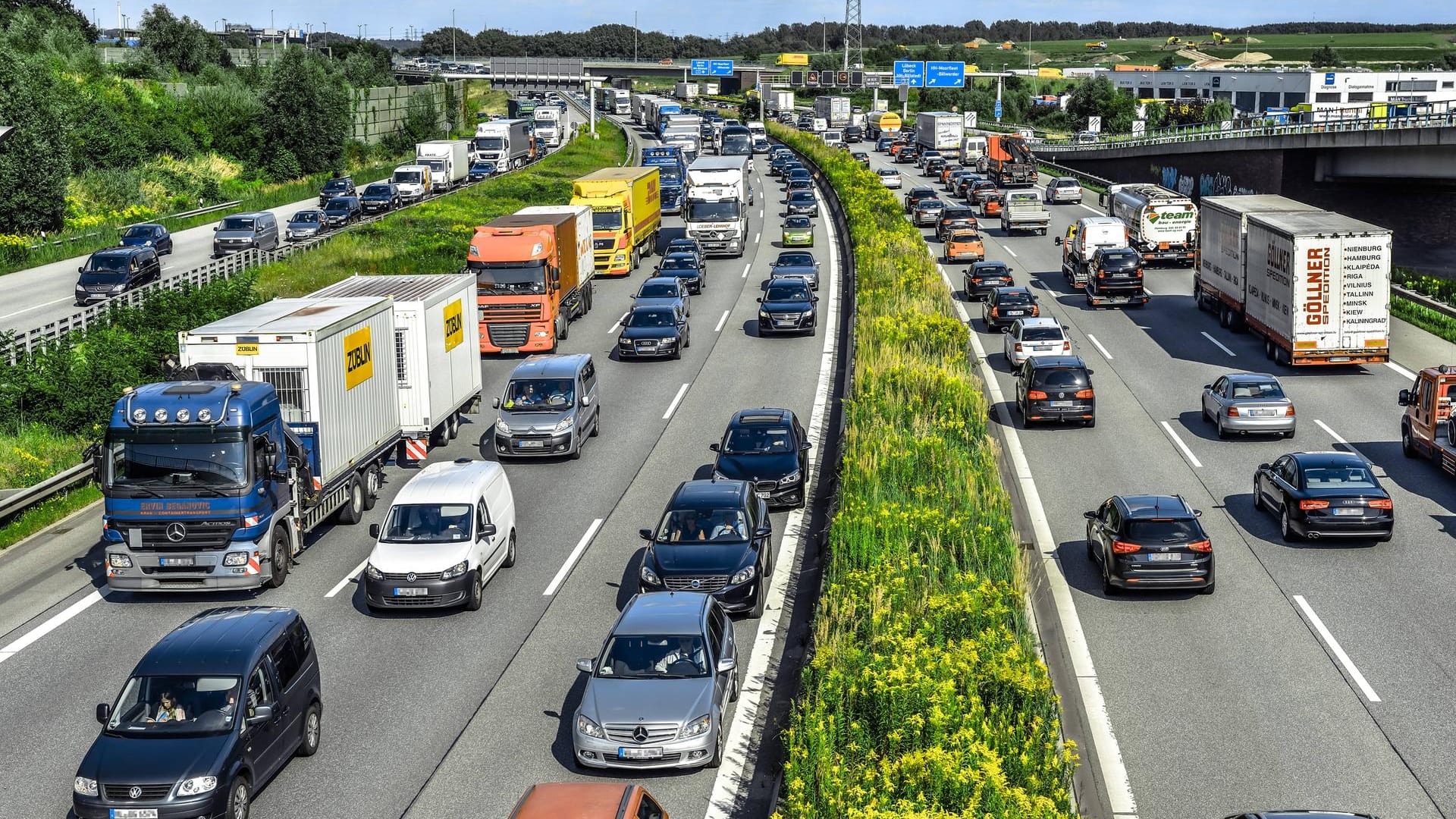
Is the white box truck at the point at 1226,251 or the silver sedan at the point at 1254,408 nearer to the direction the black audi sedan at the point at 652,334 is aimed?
the silver sedan

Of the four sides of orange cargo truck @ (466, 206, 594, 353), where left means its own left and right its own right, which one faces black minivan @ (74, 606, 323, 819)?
front

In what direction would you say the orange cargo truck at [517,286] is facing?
toward the camera

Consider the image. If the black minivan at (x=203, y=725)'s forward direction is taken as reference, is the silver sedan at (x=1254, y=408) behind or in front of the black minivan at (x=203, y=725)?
behind

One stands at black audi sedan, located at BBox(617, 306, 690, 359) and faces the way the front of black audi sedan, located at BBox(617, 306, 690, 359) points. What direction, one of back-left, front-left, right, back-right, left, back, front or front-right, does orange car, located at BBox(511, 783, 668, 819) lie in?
front

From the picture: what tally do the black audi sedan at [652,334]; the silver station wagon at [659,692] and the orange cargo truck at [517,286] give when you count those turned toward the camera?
3

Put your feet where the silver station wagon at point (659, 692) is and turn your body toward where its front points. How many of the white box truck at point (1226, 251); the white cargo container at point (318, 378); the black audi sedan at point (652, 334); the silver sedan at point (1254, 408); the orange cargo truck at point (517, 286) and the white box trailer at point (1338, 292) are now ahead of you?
0

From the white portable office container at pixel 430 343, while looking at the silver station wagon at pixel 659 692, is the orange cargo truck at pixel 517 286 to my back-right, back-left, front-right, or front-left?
back-left

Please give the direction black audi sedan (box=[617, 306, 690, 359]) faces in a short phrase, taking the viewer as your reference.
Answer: facing the viewer

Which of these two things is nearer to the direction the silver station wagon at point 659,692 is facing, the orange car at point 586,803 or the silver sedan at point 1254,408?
the orange car

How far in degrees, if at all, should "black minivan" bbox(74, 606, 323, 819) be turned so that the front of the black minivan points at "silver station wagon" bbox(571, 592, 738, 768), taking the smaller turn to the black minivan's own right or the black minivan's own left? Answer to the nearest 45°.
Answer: approximately 135° to the black minivan's own left

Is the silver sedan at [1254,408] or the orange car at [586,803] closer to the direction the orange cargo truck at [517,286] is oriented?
the orange car

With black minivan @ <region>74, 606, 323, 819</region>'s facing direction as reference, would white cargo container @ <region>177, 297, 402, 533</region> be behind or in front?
behind

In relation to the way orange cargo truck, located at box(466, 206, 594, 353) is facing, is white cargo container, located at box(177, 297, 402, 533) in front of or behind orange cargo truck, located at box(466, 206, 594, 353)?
in front

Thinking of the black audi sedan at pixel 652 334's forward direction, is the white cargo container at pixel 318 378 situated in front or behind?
in front

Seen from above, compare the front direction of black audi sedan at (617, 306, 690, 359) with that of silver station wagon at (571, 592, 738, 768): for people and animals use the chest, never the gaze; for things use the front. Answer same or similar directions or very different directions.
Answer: same or similar directions
